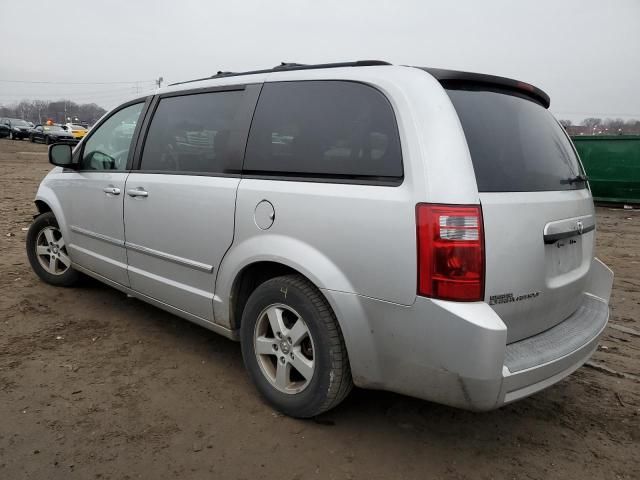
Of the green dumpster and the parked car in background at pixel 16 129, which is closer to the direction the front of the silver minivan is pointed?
the parked car in background

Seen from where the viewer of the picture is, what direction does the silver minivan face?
facing away from the viewer and to the left of the viewer

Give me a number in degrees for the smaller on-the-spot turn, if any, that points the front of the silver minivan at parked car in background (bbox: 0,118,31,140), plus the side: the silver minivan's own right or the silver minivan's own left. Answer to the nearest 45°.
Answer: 0° — it already faces it
